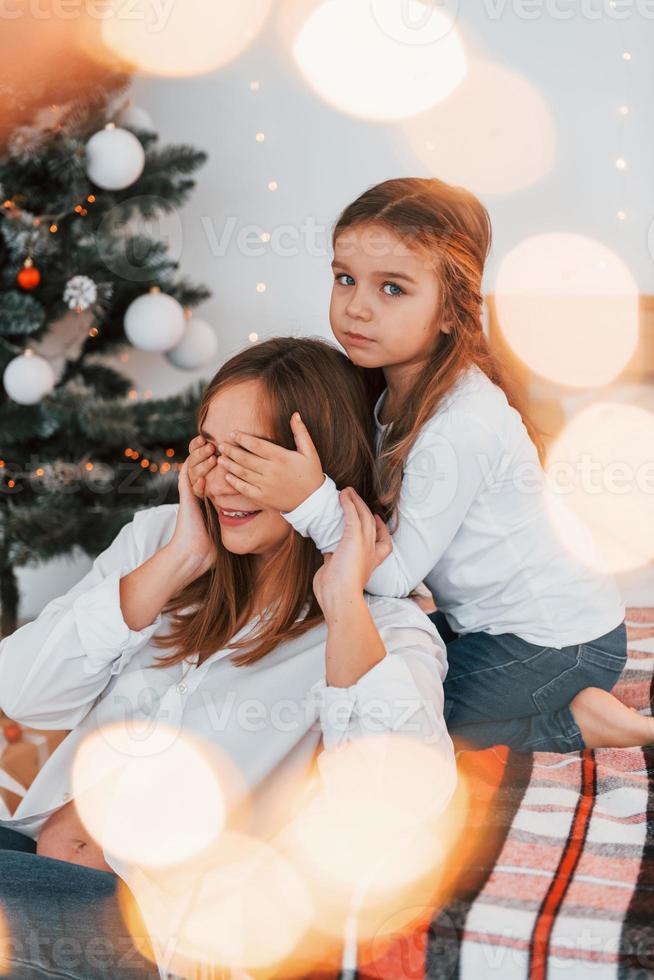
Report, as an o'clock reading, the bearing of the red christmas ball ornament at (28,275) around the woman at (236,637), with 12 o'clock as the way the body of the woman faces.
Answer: The red christmas ball ornament is roughly at 4 o'clock from the woman.

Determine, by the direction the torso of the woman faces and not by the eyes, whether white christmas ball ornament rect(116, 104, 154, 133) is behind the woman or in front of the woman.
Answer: behind

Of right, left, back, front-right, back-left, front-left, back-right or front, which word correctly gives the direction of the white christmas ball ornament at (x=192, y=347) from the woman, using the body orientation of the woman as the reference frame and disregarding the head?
back-right

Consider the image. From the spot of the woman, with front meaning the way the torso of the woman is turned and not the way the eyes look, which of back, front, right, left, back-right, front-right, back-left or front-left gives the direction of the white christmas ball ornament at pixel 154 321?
back-right

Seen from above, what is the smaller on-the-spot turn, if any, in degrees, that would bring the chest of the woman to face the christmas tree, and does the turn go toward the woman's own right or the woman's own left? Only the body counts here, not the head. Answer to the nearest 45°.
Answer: approximately 135° to the woman's own right

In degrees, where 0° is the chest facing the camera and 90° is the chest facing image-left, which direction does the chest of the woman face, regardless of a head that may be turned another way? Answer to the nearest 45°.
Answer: approximately 45°

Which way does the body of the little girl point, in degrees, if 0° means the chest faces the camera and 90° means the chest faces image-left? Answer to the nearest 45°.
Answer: approximately 90°

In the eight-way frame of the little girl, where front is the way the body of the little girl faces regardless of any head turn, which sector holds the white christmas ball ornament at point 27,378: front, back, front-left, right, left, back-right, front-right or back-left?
front-right
